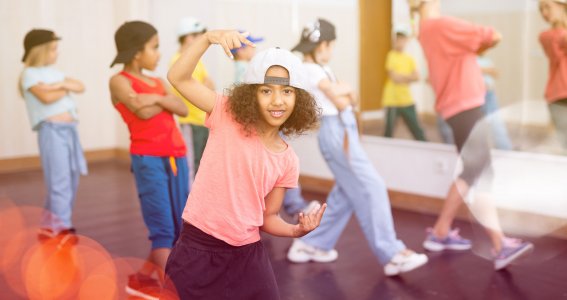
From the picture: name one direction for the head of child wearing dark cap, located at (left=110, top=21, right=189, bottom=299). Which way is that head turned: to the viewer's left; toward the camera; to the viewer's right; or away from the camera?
to the viewer's right

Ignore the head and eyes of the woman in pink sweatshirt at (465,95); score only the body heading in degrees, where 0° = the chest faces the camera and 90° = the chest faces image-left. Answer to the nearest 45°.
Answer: approximately 270°

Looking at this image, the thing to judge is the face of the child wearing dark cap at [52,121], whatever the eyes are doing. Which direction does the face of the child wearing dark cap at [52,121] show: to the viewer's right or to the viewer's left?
to the viewer's right

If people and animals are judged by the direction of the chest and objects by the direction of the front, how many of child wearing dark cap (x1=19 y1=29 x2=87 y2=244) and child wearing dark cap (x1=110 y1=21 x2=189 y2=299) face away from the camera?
0

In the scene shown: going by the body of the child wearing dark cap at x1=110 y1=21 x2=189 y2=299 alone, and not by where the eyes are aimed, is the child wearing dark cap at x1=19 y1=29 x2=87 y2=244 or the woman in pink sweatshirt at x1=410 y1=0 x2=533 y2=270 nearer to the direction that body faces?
the woman in pink sweatshirt
